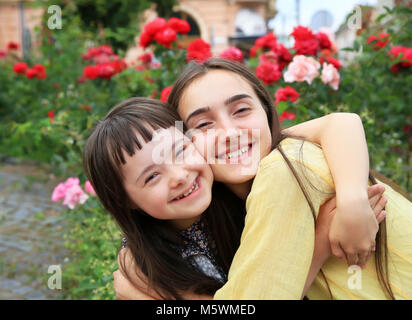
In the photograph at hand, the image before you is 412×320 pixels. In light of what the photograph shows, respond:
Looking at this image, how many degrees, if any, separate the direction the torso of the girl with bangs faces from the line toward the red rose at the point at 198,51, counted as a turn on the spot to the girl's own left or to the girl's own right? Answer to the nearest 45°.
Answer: approximately 135° to the girl's own left

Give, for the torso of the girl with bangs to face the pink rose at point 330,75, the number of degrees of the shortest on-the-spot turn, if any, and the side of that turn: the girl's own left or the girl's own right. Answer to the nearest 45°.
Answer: approximately 90° to the girl's own left

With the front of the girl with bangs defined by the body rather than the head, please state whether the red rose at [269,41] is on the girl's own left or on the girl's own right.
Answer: on the girl's own left

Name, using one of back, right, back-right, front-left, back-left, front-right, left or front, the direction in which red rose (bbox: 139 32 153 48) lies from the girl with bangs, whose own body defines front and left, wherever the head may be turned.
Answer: back-left

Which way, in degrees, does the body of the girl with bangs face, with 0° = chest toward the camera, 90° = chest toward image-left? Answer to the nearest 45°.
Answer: approximately 315°

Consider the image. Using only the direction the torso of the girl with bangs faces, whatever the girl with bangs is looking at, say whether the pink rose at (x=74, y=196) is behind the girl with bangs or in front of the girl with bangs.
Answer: behind

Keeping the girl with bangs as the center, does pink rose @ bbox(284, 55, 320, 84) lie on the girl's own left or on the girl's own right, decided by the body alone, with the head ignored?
on the girl's own left
